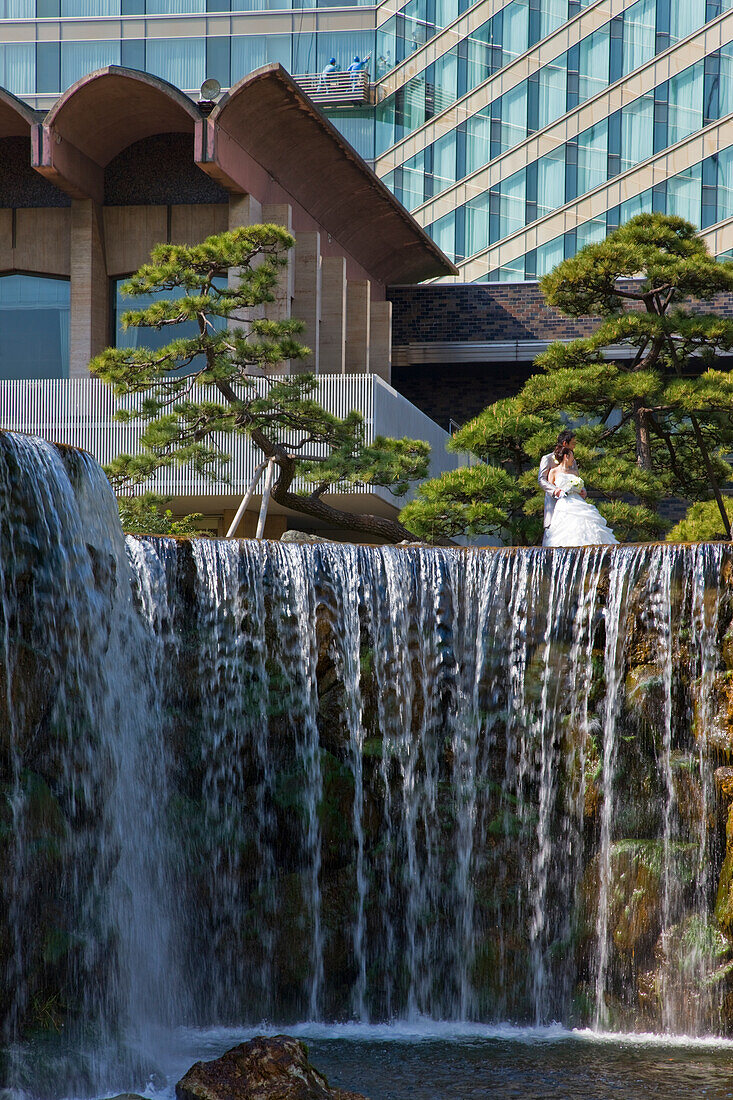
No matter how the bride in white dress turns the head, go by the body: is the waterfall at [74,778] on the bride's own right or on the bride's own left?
on the bride's own right

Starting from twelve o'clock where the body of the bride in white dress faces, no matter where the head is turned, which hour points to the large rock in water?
The large rock in water is roughly at 2 o'clock from the bride in white dress.

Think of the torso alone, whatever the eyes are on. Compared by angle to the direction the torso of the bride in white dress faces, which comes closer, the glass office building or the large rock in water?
the large rock in water

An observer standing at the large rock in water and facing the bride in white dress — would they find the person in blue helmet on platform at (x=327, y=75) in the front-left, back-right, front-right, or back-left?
front-left

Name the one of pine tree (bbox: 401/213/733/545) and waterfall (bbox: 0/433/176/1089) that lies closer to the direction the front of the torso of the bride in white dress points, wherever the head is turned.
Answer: the waterfall
